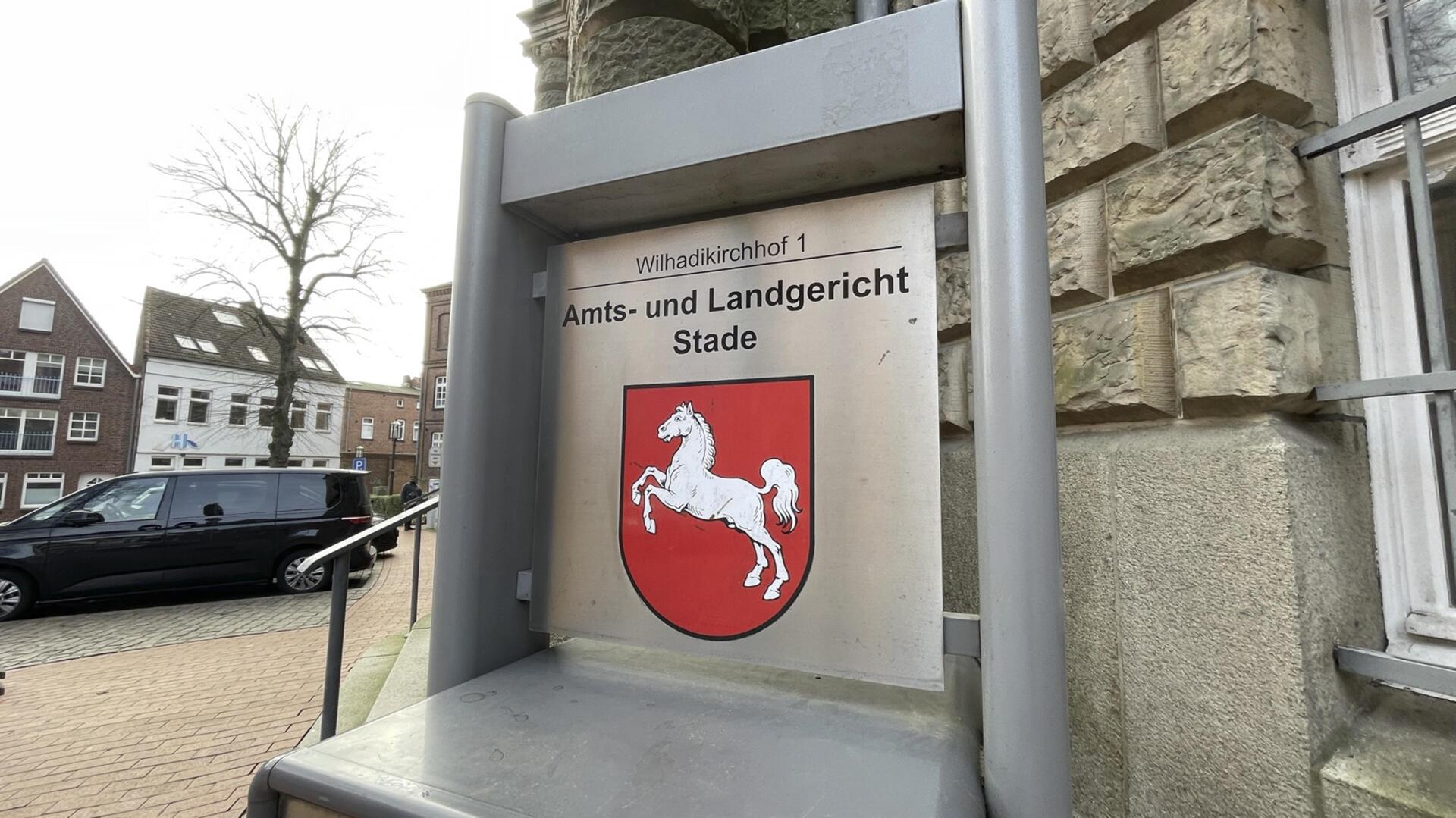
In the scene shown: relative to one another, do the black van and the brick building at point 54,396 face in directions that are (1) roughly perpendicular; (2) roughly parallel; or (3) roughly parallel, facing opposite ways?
roughly perpendicular

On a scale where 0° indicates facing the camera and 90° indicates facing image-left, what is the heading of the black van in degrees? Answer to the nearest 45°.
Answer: approximately 90°

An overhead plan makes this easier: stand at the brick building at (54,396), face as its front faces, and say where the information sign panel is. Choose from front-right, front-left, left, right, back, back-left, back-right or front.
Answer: front

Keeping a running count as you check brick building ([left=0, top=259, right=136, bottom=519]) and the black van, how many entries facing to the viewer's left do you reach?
1

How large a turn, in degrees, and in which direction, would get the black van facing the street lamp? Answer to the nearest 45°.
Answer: approximately 90° to its right

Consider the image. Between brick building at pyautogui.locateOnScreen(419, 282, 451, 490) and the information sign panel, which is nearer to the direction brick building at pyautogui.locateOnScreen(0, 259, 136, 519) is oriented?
the information sign panel

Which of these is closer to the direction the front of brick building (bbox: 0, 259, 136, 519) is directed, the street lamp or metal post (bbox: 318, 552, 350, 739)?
the metal post

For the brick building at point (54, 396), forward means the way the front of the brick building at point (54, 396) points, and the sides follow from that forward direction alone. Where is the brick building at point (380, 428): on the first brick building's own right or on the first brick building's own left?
on the first brick building's own left

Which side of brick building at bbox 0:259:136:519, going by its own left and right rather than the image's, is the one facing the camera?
front

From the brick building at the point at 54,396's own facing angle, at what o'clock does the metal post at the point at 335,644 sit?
The metal post is roughly at 12 o'clock from the brick building.

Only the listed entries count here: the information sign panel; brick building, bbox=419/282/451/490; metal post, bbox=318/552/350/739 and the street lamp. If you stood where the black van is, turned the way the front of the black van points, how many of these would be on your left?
2

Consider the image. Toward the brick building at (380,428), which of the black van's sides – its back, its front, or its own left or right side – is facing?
right

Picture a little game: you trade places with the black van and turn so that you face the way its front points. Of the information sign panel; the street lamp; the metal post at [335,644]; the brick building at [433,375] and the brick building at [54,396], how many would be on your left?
2

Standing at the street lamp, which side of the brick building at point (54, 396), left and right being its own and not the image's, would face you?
left

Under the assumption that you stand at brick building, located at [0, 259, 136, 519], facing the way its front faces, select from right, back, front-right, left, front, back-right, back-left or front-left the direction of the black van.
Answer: front
